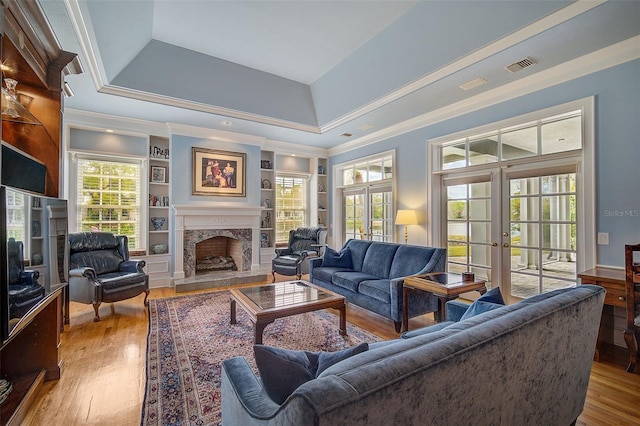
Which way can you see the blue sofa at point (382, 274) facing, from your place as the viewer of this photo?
facing the viewer and to the left of the viewer

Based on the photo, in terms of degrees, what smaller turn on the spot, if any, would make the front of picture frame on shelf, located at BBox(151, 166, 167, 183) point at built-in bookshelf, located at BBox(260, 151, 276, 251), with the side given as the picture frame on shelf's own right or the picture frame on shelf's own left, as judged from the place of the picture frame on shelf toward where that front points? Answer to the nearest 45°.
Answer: approximately 90° to the picture frame on shelf's own left

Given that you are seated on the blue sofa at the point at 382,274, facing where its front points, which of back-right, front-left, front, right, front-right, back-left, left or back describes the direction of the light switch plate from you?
back-left

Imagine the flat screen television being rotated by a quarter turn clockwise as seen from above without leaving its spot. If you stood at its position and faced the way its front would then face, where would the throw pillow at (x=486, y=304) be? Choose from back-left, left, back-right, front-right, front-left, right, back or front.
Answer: front-left

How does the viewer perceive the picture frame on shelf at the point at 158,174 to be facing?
facing the viewer

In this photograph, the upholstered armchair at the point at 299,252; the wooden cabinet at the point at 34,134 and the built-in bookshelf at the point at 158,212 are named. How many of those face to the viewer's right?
1

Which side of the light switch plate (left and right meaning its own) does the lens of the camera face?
front

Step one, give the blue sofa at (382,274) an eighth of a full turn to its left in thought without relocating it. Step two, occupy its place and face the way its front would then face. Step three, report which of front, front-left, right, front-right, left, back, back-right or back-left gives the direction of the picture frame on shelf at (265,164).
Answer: back-right

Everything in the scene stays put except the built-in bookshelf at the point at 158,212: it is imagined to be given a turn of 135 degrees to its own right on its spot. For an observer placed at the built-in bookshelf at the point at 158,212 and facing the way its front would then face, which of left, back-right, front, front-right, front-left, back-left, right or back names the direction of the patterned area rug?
back-left

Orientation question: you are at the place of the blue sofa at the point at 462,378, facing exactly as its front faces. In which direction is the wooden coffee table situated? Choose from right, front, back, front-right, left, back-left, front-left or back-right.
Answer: front

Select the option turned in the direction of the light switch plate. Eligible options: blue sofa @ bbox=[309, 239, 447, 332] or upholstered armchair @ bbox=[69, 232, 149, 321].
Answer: the upholstered armchair

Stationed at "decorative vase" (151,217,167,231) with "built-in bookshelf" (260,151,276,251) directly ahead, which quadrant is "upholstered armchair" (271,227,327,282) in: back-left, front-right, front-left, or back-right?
front-right

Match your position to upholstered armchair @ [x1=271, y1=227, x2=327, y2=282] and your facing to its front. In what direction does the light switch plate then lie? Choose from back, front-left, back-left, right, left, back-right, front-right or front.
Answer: left

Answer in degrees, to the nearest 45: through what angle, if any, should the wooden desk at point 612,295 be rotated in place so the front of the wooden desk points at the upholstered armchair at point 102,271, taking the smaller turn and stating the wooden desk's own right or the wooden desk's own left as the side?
0° — it already faces it

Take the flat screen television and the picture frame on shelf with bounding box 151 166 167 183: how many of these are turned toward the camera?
1

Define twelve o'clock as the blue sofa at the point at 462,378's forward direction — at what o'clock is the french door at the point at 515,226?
The french door is roughly at 2 o'clock from the blue sofa.

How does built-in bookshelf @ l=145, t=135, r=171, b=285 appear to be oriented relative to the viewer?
toward the camera

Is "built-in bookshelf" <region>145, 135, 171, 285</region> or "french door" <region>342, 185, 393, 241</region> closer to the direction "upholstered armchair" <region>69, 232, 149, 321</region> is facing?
the french door

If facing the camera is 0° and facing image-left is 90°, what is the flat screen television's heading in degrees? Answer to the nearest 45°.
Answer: approximately 270°

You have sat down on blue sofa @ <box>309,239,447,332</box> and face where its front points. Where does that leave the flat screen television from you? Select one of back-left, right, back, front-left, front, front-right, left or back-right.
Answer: front

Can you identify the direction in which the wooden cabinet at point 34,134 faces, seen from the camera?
facing to the right of the viewer
